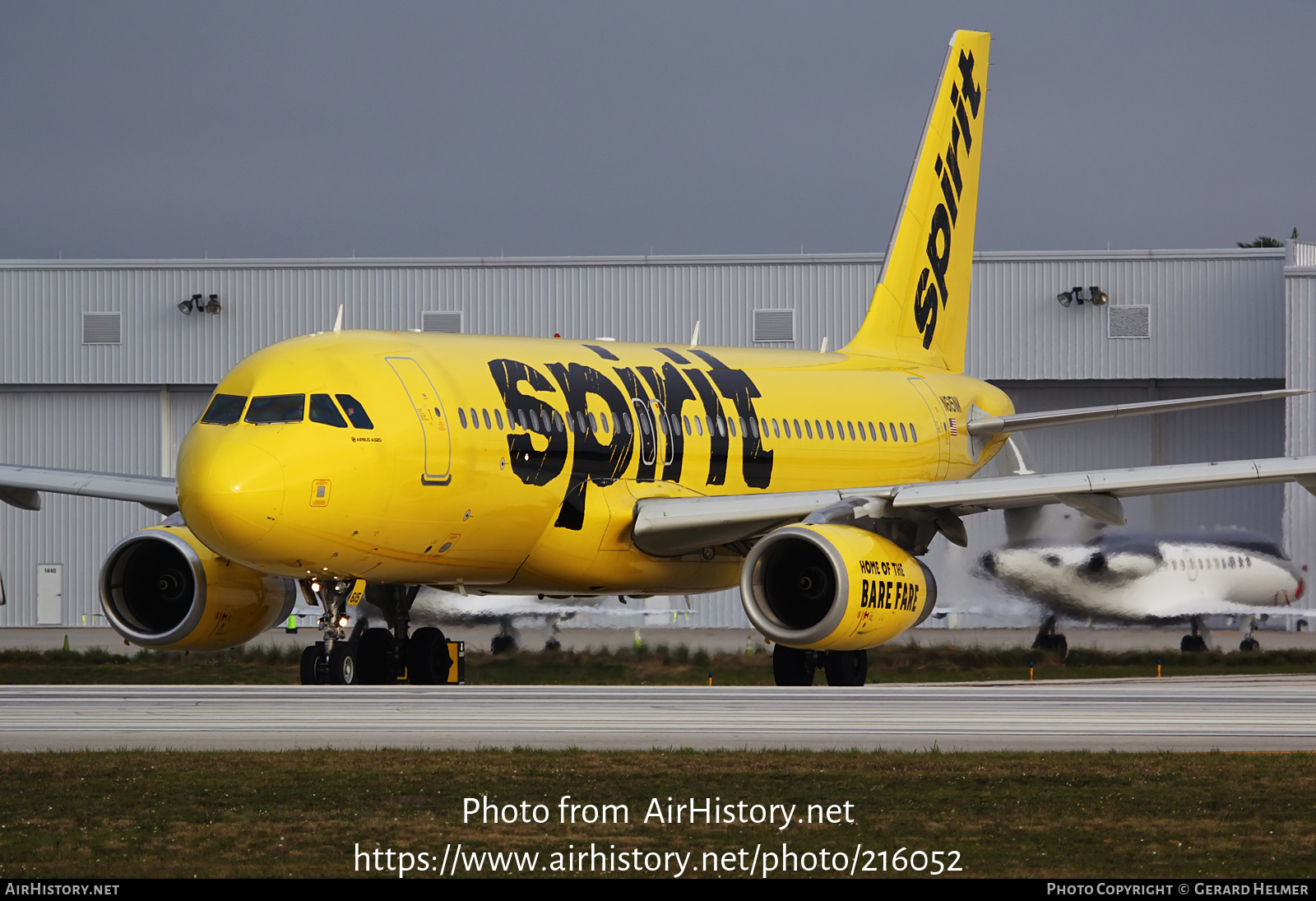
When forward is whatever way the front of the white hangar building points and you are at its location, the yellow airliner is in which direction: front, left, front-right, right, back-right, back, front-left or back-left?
front

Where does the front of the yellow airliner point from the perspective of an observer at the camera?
facing the viewer and to the left of the viewer

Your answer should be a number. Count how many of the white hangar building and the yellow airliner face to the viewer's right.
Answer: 0

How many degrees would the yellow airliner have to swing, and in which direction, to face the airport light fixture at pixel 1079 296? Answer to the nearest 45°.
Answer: approximately 180°

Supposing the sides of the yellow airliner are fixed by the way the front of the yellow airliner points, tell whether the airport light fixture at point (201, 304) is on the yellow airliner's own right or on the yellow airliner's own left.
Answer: on the yellow airliner's own right

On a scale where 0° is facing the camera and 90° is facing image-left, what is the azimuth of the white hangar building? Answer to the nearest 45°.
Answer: approximately 0°
